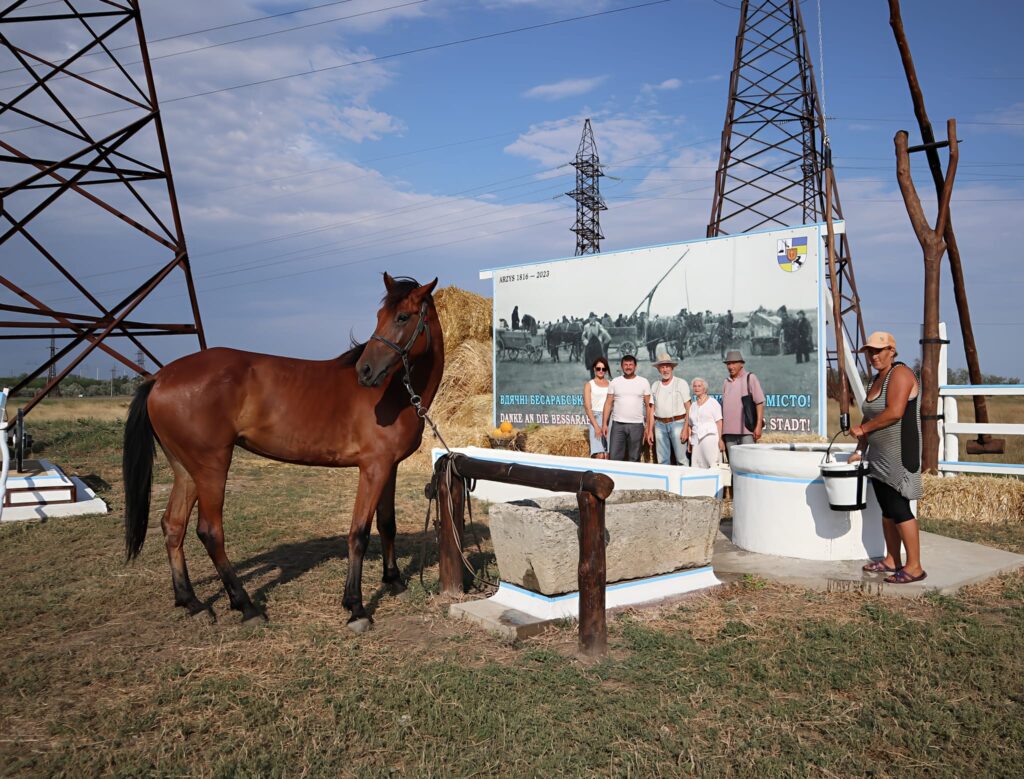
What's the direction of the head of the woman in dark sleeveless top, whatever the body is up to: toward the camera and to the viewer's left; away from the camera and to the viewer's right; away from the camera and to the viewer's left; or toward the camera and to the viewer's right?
toward the camera and to the viewer's left

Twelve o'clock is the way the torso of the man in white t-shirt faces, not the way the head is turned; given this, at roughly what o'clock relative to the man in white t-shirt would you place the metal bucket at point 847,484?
The metal bucket is roughly at 11 o'clock from the man in white t-shirt.

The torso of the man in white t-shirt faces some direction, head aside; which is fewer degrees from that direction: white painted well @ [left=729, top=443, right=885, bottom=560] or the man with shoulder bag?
the white painted well

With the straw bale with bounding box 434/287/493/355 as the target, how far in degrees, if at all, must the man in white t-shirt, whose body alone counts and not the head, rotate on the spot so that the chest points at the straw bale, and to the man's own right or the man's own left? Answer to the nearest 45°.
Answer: approximately 135° to the man's own right

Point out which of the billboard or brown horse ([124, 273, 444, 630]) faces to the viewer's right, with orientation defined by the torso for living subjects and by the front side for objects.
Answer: the brown horse

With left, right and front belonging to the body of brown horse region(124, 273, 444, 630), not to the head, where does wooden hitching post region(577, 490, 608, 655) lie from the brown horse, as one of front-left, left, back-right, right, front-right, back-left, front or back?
front-right

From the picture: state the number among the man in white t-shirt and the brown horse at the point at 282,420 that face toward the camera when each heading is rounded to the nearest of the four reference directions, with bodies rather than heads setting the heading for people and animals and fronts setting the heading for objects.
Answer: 1

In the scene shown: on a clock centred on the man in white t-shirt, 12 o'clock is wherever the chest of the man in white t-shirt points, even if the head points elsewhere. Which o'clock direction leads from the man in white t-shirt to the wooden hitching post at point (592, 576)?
The wooden hitching post is roughly at 12 o'clock from the man in white t-shirt.

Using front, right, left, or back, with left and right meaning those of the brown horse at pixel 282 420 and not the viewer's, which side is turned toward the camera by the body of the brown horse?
right

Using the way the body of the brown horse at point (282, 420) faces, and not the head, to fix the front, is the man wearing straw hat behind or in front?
in front

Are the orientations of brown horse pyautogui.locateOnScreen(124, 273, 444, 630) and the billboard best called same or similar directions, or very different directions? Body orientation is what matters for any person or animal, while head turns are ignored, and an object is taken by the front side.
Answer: very different directions

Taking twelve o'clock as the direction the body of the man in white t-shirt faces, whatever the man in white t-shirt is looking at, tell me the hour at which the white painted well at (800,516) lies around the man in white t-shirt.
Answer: The white painted well is roughly at 11 o'clock from the man in white t-shirt.
